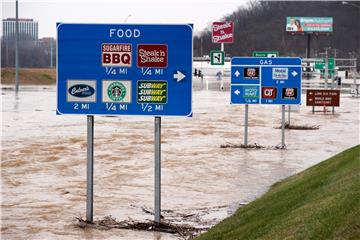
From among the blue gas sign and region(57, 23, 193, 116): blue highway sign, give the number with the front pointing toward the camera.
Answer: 2

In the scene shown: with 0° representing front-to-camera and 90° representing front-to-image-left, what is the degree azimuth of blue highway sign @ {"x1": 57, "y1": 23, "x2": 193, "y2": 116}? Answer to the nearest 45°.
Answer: approximately 0°

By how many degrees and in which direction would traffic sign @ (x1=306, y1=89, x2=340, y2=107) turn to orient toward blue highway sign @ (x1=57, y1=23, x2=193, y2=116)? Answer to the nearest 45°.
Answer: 0° — it already faces it

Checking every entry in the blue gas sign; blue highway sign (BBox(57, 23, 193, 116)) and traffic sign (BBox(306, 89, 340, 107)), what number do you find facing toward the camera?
3

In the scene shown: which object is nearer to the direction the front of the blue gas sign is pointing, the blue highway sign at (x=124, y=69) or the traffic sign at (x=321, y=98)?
the blue highway sign

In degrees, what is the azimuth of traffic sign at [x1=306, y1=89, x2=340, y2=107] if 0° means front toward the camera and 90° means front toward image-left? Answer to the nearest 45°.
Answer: approximately 0°
